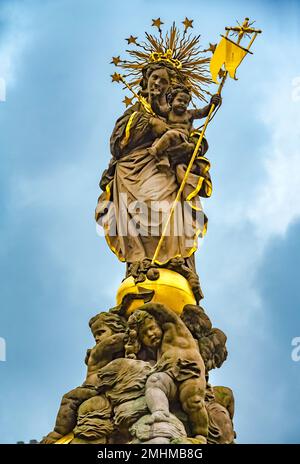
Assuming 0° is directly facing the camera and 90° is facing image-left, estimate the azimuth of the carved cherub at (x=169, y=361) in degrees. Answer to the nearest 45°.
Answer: approximately 0°

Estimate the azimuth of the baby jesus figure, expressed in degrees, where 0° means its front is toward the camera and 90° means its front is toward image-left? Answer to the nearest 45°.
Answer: approximately 0°
